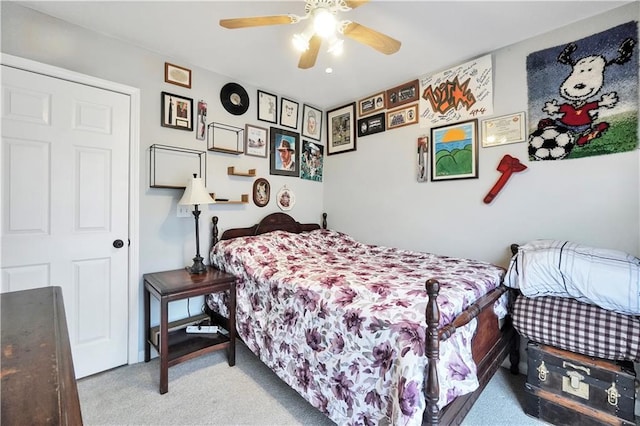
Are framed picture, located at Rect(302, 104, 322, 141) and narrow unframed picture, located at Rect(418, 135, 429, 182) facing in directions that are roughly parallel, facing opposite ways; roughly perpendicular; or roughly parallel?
roughly perpendicular

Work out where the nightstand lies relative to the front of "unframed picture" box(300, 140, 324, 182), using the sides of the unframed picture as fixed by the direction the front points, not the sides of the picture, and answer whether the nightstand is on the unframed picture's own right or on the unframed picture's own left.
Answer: on the unframed picture's own right

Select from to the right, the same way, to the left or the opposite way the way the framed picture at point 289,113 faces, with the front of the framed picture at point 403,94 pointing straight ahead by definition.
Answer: to the left

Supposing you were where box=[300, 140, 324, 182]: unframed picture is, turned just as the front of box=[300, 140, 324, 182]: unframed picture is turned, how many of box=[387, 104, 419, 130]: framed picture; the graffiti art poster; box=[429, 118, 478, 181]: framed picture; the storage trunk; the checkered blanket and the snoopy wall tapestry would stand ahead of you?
6

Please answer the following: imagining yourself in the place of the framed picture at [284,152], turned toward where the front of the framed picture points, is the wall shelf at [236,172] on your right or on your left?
on your right

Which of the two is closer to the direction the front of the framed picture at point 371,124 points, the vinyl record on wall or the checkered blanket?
the vinyl record on wall

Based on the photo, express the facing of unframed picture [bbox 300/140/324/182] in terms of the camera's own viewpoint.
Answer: facing the viewer and to the right of the viewer

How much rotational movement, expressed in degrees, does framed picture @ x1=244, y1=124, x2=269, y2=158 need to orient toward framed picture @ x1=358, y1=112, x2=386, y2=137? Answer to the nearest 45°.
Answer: approximately 45° to its left
